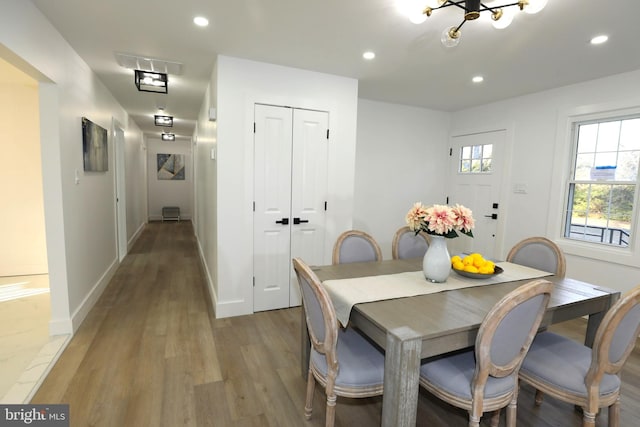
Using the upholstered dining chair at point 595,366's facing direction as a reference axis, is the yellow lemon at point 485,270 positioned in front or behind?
in front

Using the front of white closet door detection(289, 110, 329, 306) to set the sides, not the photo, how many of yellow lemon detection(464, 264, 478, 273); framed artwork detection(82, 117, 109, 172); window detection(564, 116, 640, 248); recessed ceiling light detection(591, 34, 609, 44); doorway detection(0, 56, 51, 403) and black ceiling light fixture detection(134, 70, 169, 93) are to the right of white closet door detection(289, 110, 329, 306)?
3

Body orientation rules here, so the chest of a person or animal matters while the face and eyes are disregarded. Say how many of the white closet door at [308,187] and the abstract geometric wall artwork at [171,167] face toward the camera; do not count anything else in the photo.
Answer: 2

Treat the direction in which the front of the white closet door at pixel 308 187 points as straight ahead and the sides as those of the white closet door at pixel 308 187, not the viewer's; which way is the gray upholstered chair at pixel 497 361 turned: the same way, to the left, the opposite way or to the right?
the opposite way

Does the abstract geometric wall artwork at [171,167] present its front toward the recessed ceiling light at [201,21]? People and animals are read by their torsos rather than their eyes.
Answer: yes

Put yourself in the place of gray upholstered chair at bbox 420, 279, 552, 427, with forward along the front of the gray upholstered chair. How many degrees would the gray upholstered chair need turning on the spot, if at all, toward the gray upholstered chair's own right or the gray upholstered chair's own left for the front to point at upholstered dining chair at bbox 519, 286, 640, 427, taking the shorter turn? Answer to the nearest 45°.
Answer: approximately 90° to the gray upholstered chair's own right

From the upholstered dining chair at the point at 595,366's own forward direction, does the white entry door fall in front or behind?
in front

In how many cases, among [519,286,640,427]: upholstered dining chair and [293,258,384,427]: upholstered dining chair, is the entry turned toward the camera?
0

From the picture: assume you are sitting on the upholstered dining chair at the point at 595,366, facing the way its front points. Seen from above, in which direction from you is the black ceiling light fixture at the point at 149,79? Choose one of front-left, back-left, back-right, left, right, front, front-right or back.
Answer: front-left

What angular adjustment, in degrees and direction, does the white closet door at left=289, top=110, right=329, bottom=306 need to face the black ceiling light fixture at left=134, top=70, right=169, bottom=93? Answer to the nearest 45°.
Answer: approximately 90° to its right

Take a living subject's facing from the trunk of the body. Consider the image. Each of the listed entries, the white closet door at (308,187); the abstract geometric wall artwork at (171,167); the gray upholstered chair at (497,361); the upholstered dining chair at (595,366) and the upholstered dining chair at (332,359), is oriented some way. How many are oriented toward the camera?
2

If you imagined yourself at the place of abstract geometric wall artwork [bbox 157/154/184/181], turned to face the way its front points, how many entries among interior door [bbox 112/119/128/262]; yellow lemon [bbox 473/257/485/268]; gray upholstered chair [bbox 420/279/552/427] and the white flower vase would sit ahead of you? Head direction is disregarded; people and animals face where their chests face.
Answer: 4

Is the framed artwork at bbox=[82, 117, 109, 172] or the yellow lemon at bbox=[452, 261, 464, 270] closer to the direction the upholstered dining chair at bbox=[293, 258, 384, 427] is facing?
the yellow lemon

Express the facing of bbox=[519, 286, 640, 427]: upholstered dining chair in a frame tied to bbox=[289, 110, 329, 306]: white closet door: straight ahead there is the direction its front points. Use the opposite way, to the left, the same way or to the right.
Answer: the opposite way
